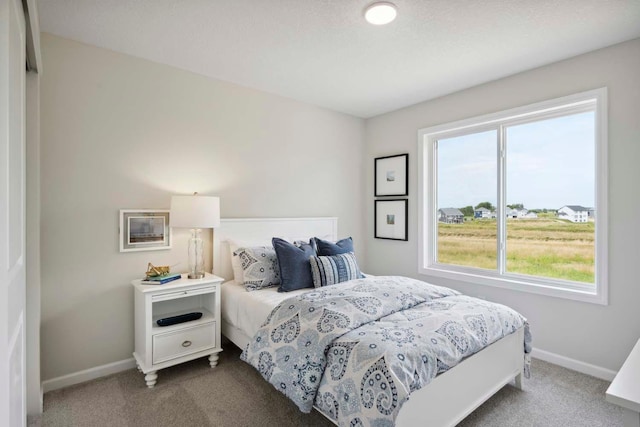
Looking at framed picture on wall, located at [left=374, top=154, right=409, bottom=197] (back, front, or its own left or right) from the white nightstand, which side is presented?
front

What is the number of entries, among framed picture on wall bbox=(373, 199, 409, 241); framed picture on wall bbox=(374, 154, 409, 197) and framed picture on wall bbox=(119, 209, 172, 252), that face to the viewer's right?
0

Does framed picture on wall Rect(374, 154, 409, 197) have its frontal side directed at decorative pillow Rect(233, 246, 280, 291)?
yes

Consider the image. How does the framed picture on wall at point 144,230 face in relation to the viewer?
toward the camera

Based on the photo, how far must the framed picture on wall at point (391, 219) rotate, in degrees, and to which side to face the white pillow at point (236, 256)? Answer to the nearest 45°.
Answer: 0° — it already faces it

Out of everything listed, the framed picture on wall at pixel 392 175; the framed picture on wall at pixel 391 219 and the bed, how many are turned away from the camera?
0

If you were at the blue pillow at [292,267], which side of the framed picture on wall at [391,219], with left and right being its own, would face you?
front

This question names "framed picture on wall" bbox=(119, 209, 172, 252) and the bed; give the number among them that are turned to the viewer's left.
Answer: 0

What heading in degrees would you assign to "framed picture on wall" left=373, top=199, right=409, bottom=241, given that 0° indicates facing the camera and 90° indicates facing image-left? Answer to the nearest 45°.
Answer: approximately 45°

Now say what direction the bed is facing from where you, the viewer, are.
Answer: facing the viewer and to the right of the viewer

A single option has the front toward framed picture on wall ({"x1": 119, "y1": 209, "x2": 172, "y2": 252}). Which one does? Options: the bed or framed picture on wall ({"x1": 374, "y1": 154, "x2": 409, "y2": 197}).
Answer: framed picture on wall ({"x1": 374, "y1": 154, "x2": 409, "y2": 197})

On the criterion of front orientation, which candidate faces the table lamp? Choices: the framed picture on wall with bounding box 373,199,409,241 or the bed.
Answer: the framed picture on wall

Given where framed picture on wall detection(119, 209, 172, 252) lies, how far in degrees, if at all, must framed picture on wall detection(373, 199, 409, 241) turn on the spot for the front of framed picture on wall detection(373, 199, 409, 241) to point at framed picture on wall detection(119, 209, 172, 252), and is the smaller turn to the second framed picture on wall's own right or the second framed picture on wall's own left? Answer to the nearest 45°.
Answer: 0° — it already faces it

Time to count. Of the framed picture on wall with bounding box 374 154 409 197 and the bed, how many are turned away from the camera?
0

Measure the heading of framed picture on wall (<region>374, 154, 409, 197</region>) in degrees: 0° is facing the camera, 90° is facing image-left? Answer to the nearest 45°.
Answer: approximately 45°

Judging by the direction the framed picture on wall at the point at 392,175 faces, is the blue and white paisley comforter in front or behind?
in front
